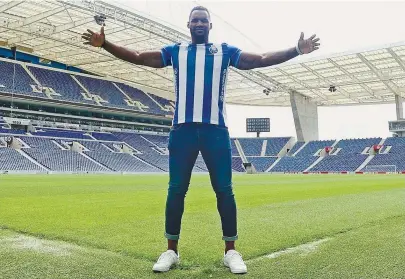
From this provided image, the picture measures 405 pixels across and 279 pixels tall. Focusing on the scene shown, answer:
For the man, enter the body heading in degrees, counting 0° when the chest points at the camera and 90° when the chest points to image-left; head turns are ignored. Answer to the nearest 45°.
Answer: approximately 0°
